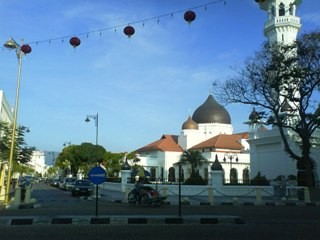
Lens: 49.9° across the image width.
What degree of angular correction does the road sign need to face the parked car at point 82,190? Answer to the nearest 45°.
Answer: approximately 180°
